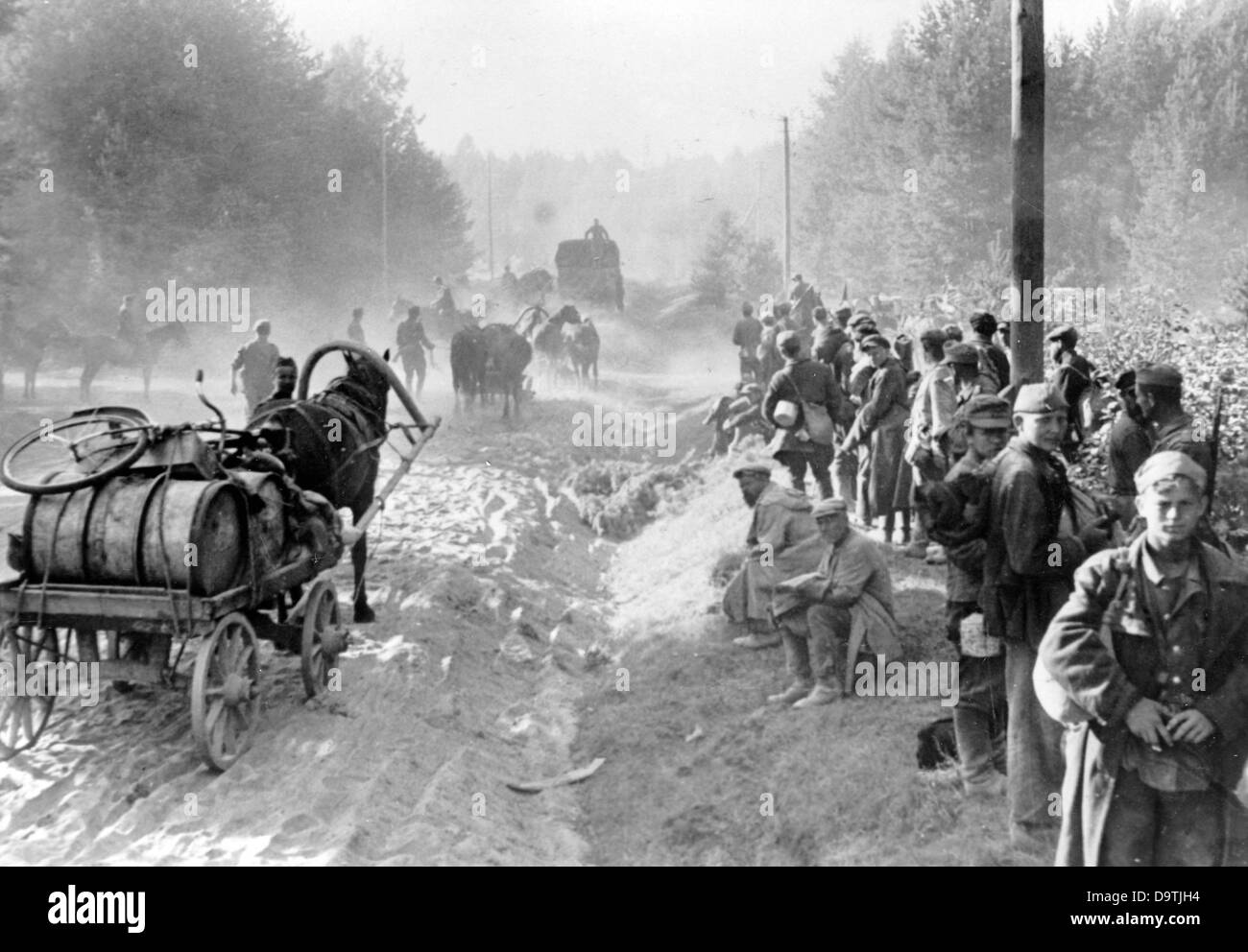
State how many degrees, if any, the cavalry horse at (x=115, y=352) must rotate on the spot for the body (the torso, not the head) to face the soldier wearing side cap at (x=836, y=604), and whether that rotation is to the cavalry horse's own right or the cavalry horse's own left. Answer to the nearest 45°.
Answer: approximately 90° to the cavalry horse's own right

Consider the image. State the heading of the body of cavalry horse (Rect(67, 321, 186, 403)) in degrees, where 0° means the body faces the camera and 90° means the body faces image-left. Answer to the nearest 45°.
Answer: approximately 270°

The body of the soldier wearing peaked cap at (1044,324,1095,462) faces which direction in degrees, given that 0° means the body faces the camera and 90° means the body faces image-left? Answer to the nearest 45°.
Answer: approximately 90°

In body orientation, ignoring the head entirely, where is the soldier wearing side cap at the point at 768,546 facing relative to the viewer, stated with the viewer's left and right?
facing to the left of the viewer

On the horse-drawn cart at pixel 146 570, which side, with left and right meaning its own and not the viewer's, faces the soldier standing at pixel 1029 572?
right

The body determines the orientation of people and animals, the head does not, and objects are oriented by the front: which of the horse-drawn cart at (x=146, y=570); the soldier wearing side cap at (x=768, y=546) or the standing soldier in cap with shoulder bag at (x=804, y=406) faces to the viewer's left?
the soldier wearing side cap

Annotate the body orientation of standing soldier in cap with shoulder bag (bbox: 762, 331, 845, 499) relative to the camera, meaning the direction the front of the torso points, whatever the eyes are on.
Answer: away from the camera

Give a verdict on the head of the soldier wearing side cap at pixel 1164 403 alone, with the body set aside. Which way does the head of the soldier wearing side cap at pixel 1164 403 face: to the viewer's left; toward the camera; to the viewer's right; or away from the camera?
to the viewer's left

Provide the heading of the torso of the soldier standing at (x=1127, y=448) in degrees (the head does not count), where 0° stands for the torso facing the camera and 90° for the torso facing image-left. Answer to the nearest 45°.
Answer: approximately 90°

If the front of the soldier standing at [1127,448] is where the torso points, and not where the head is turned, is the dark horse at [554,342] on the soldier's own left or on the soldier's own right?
on the soldier's own right
